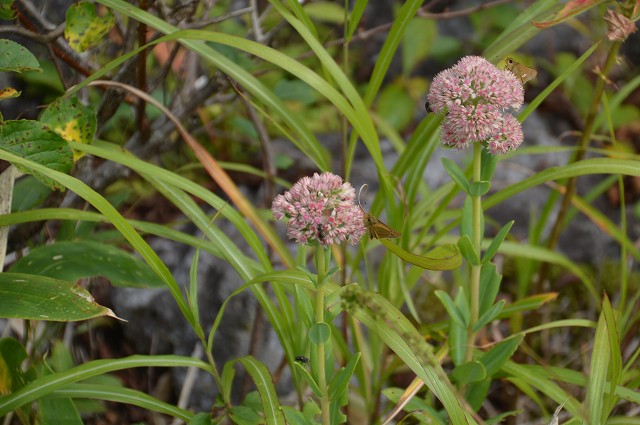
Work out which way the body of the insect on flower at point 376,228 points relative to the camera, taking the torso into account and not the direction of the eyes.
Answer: to the viewer's left

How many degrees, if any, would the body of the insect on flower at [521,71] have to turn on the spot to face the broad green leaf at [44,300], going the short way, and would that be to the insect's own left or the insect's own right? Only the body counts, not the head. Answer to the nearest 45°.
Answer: approximately 45° to the insect's own left

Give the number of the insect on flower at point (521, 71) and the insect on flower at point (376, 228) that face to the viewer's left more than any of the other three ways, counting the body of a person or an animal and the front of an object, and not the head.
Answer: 2

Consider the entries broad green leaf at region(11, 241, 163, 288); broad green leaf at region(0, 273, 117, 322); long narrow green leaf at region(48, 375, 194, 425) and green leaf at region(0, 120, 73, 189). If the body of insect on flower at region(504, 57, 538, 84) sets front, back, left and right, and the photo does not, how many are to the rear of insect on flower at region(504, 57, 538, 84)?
0

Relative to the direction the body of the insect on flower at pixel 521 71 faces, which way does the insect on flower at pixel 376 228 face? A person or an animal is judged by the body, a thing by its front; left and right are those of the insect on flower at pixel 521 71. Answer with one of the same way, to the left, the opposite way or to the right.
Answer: the same way

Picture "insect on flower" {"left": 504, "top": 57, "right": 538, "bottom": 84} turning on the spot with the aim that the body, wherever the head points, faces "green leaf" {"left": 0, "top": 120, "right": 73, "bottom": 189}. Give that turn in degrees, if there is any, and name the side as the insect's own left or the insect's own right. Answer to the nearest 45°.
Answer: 0° — it already faces it

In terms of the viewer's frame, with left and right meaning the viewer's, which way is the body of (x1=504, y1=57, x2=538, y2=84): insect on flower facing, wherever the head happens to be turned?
facing to the left of the viewer

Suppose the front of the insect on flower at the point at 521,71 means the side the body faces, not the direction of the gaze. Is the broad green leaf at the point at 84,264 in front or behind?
in front

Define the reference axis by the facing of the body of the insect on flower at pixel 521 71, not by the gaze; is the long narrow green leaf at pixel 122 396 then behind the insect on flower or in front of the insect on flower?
in front
